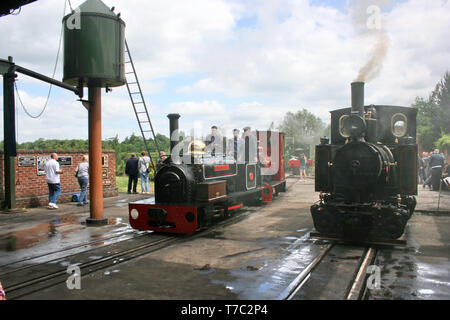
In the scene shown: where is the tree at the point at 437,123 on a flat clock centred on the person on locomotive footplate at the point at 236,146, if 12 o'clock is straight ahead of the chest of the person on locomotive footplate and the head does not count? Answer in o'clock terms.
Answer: The tree is roughly at 7 o'clock from the person on locomotive footplate.

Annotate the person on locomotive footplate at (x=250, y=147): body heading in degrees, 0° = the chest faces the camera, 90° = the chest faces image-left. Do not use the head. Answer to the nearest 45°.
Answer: approximately 45°

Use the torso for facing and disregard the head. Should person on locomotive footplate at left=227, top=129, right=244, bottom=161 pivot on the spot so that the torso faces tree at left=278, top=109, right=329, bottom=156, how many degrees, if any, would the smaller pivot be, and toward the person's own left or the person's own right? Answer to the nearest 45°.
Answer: approximately 180°

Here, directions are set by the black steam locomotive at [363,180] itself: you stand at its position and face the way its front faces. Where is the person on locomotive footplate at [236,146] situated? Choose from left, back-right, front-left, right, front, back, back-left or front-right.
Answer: back-right

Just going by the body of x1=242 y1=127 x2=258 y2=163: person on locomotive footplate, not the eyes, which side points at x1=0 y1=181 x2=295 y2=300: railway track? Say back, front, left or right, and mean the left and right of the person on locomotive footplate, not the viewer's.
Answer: front

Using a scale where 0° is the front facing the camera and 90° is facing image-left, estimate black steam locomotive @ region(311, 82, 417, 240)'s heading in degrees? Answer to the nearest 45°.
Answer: approximately 0°

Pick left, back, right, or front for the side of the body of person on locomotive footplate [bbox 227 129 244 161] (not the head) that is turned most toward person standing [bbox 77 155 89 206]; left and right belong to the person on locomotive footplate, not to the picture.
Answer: right

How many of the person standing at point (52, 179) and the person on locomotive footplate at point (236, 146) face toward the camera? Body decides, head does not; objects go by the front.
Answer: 1

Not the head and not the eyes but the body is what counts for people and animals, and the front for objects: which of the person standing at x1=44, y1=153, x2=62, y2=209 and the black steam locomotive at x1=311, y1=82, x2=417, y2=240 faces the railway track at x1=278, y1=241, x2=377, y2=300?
the black steam locomotive

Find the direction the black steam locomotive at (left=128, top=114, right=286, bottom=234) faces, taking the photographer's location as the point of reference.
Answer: facing the viewer and to the left of the viewer

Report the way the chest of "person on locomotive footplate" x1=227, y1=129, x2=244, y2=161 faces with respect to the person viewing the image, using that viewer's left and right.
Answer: facing the viewer

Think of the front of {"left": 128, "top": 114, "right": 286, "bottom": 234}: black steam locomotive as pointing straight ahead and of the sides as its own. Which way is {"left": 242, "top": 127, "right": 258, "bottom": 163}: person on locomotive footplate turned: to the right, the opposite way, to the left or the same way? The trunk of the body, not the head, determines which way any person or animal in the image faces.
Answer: the same way
